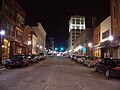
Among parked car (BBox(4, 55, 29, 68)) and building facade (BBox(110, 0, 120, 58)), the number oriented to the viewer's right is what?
0

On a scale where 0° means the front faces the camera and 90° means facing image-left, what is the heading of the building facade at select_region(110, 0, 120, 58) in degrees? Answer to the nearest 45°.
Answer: approximately 45°

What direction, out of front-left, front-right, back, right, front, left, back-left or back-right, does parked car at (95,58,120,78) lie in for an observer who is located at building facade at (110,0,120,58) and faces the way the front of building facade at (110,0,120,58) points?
front-left

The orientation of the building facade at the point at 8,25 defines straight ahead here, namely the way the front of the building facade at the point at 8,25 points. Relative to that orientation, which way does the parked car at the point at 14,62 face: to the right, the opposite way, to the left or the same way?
to the right

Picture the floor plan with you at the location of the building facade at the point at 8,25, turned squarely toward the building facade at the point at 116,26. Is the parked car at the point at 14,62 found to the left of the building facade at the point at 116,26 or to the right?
right

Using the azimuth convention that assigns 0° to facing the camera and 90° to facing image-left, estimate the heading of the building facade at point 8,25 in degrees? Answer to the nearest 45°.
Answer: approximately 315°

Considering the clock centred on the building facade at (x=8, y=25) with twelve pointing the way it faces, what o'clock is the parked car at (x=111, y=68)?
The parked car is roughly at 1 o'clock from the building facade.

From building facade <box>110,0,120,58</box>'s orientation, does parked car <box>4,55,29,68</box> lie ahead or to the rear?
ahead

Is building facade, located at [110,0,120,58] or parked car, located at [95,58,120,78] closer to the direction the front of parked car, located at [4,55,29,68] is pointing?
the parked car

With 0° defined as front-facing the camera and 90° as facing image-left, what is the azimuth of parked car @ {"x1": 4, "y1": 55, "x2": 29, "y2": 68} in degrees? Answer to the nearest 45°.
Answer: approximately 45°

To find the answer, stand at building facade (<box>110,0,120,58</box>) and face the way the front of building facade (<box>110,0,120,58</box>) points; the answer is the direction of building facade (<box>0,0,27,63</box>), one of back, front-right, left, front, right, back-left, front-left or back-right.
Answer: front-right

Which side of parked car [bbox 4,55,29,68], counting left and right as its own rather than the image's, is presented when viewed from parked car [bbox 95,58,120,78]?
left

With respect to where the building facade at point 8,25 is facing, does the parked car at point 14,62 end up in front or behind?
in front
